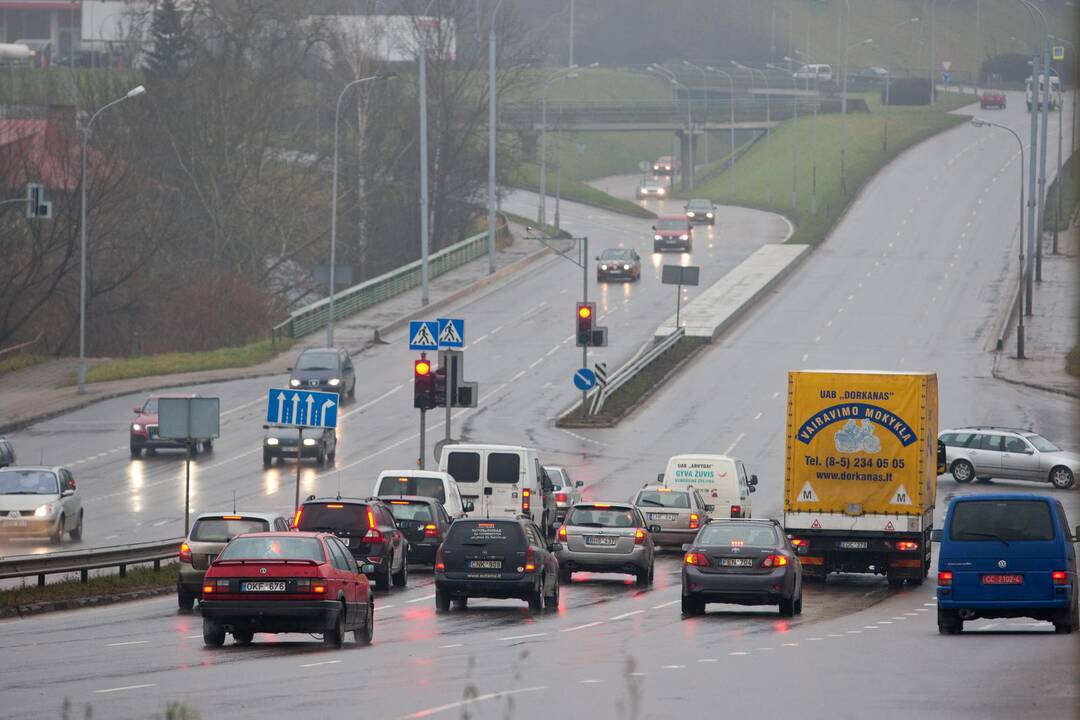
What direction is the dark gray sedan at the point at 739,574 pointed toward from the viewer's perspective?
away from the camera

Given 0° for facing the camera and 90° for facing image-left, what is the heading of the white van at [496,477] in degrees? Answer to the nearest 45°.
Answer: approximately 180°

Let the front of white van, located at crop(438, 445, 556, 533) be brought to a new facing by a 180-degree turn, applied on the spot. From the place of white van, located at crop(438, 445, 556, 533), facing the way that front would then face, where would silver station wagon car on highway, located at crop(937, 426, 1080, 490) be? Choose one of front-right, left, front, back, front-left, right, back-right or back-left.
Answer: back-left

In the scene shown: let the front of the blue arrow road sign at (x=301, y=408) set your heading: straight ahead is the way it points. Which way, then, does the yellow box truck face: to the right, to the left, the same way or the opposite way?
the opposite way

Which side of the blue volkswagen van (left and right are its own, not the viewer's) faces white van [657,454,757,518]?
front

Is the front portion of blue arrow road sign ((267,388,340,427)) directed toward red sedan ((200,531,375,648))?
yes

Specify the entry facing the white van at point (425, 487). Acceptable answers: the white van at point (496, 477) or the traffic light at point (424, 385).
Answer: the traffic light

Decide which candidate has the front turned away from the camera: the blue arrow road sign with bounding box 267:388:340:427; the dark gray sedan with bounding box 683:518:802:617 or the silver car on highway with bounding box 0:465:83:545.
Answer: the dark gray sedan

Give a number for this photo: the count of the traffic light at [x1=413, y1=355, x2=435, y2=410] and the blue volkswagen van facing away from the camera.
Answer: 1

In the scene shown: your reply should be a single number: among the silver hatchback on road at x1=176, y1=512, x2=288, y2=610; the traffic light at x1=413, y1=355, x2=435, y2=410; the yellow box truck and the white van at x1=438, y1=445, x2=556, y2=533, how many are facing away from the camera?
3

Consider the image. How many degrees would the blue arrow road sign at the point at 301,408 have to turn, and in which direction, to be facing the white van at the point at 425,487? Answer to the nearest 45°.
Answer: approximately 45° to its left

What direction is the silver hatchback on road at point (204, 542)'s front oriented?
away from the camera

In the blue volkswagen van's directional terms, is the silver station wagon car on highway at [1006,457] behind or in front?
in front

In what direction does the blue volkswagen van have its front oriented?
away from the camera

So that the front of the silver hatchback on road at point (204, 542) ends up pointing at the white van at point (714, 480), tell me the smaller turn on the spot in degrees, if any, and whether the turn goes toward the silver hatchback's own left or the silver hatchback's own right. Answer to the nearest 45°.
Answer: approximately 45° to the silver hatchback's own right
